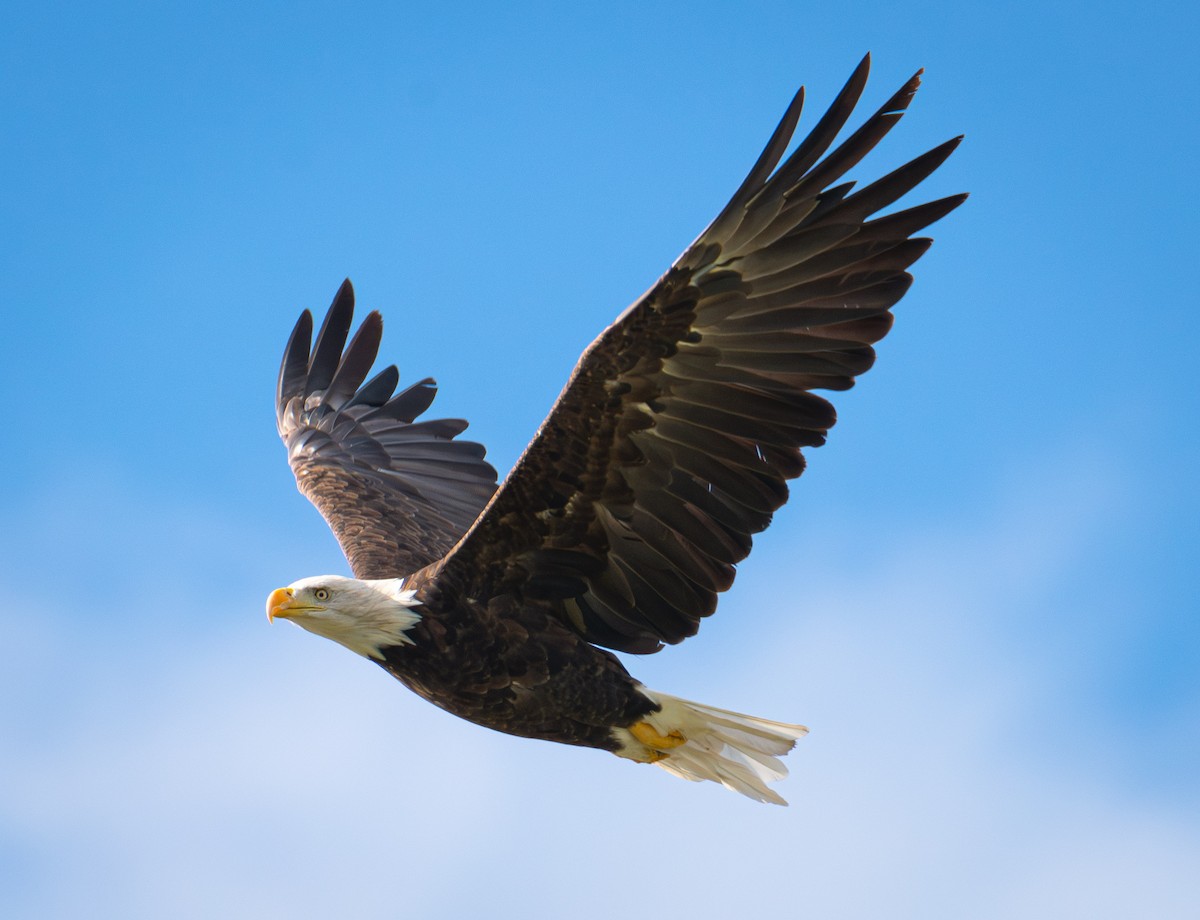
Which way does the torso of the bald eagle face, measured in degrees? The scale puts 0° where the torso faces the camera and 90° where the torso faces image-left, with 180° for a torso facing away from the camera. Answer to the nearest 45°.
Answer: approximately 90°
